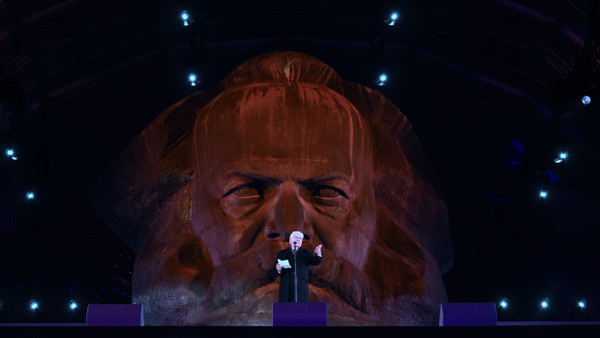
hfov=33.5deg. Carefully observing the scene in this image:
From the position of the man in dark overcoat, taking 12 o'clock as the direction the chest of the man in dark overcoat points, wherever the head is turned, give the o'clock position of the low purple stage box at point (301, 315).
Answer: The low purple stage box is roughly at 12 o'clock from the man in dark overcoat.

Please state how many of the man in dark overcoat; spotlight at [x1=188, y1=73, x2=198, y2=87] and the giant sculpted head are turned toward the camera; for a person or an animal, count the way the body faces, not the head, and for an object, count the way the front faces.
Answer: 3

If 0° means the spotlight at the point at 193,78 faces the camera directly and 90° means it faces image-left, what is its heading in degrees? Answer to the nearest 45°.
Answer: approximately 0°

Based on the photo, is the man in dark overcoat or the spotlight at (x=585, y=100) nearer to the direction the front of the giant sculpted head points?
the man in dark overcoat

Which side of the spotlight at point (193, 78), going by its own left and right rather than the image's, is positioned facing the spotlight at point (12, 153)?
right

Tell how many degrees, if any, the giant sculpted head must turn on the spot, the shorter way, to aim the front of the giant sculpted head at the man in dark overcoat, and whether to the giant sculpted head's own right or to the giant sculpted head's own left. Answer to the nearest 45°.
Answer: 0° — it already faces them
